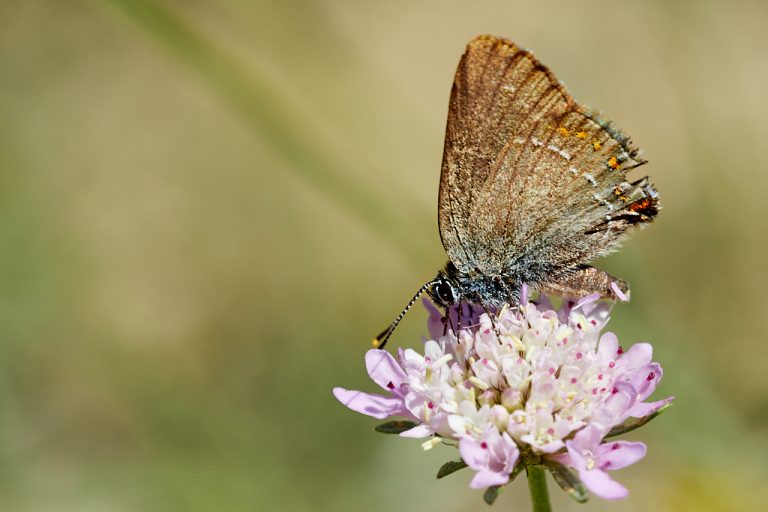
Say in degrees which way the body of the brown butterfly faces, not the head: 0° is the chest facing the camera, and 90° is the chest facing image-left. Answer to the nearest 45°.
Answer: approximately 90°
